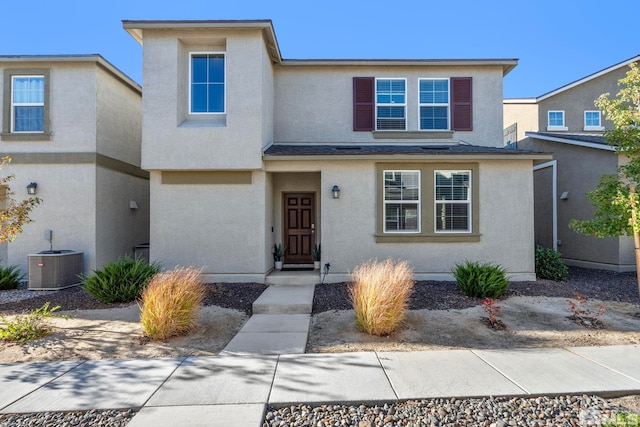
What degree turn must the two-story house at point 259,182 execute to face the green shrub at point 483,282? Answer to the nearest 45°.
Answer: approximately 90° to its left

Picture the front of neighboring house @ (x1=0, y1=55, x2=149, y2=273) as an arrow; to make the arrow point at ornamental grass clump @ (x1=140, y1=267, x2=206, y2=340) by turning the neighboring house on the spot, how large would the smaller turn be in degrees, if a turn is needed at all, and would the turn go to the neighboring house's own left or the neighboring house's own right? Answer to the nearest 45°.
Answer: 0° — it already faces it

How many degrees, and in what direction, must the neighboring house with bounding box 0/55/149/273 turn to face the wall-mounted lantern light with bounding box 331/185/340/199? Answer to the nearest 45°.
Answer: approximately 45° to its left

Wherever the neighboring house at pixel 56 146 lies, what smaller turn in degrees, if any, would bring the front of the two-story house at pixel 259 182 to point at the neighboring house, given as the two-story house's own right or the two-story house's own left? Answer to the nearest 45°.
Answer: approximately 90° to the two-story house's own right

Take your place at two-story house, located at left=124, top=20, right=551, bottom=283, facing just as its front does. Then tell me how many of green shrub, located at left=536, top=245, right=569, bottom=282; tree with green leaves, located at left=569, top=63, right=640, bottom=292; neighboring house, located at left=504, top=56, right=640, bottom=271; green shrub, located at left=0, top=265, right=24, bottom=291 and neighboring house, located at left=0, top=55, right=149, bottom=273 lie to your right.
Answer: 2

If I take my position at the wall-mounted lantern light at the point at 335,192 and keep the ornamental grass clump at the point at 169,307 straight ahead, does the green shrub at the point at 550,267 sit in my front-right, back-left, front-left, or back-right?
back-left

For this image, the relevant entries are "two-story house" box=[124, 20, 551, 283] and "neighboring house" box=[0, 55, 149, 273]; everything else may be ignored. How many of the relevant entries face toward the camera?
2

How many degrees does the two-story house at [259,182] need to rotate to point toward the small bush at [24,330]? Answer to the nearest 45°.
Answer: approximately 45° to its right

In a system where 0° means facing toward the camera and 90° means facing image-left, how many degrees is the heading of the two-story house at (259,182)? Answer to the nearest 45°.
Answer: approximately 0°
